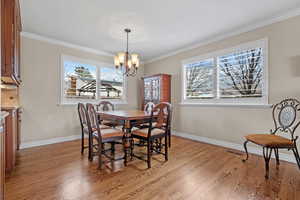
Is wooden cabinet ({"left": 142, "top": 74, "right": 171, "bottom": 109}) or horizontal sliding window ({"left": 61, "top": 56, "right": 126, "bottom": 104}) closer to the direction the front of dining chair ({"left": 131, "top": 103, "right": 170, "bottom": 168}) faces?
the horizontal sliding window

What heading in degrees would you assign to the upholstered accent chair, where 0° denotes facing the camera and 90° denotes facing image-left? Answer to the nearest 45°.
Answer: approximately 45°

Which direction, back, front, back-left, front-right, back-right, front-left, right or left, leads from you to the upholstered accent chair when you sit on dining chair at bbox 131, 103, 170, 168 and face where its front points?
back-right

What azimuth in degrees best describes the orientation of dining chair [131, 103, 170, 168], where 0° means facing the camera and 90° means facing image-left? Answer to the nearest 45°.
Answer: approximately 135°

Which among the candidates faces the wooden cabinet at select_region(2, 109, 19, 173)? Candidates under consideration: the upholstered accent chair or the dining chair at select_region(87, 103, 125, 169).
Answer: the upholstered accent chair

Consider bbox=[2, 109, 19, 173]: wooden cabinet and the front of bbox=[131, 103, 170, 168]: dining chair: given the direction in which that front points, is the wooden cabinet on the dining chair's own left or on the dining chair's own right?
on the dining chair's own left

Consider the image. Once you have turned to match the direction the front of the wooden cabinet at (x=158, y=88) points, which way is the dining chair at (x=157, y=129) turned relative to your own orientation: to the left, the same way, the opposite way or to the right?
to the right

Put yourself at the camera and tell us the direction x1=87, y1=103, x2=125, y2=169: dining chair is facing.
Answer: facing away from the viewer and to the right of the viewer
